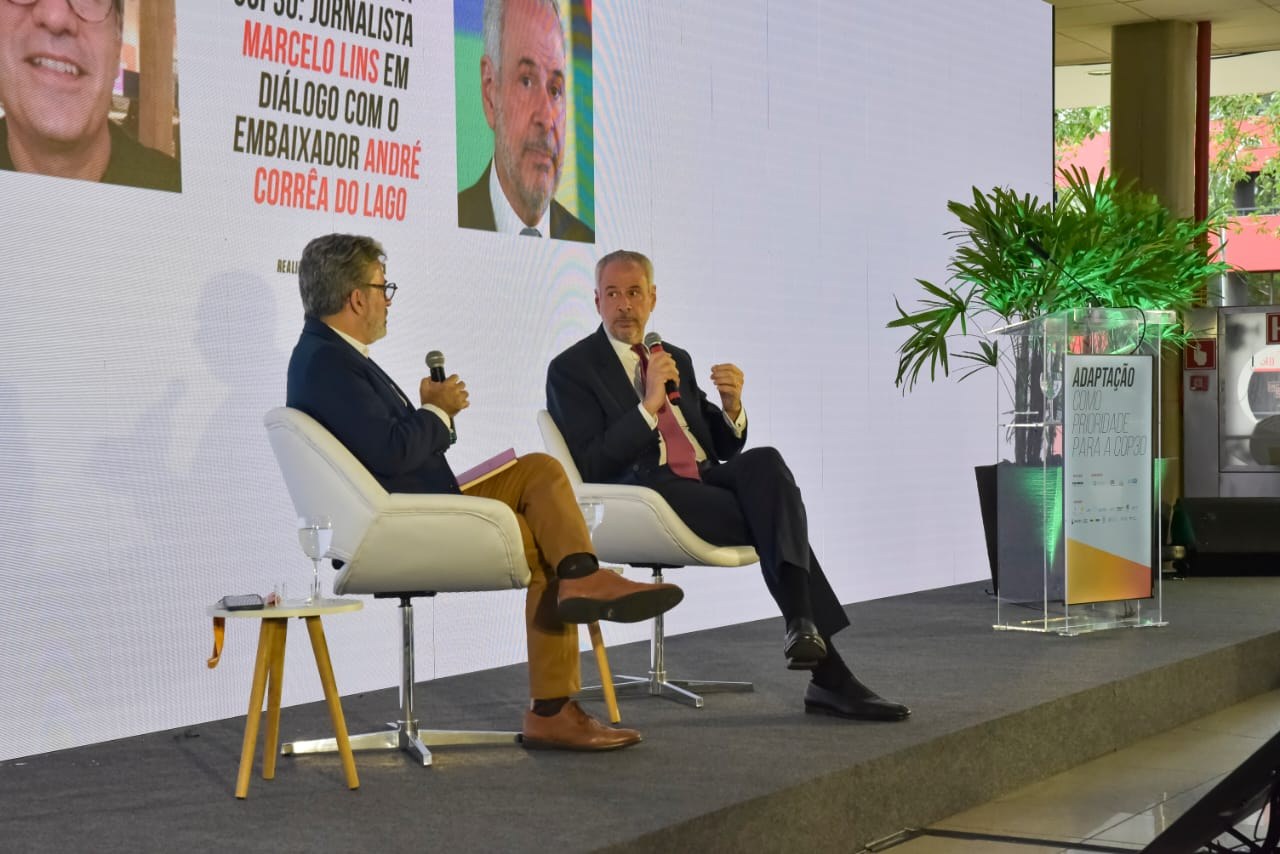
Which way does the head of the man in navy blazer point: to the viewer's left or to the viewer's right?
to the viewer's right

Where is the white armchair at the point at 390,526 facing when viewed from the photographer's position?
facing to the right of the viewer

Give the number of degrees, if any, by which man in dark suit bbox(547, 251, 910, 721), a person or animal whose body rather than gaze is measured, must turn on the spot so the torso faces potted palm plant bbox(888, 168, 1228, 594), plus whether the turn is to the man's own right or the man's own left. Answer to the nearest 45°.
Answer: approximately 90° to the man's own left

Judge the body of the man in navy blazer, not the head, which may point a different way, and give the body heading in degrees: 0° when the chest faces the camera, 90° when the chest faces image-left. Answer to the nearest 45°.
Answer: approximately 270°
